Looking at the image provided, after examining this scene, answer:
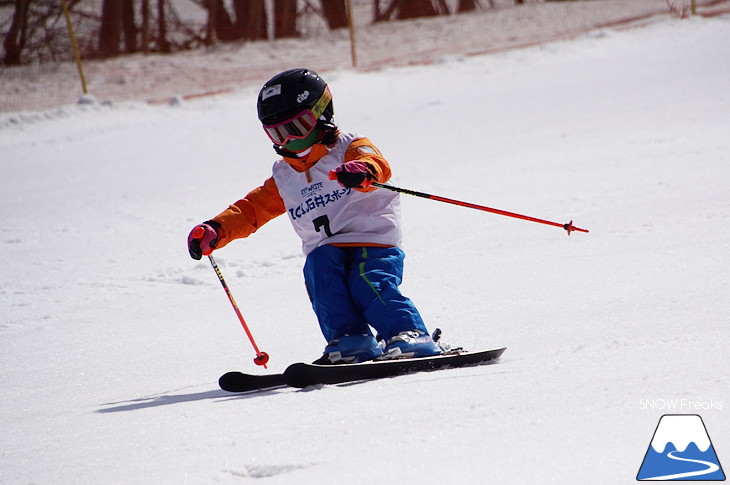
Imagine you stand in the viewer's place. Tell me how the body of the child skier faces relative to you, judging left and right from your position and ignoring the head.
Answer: facing the viewer and to the left of the viewer

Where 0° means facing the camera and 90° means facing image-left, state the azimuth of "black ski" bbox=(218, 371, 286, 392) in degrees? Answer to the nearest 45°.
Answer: approximately 90°

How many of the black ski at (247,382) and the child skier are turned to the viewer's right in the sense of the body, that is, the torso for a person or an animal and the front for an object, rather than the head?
0
